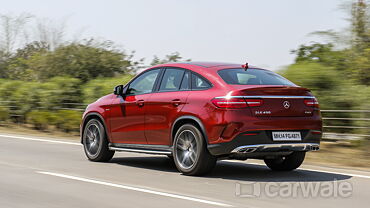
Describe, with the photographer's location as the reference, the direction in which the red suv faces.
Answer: facing away from the viewer and to the left of the viewer
